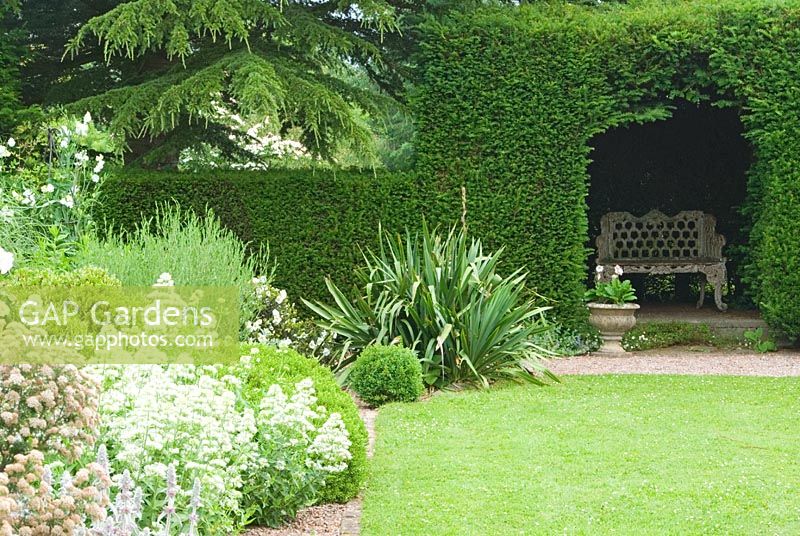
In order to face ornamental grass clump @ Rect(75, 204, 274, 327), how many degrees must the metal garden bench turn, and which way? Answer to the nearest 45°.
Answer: approximately 45° to its right

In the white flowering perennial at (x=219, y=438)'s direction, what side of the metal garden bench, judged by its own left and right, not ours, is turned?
front

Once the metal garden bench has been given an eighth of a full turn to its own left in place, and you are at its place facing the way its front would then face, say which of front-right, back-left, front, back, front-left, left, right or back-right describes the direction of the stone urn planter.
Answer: front-right

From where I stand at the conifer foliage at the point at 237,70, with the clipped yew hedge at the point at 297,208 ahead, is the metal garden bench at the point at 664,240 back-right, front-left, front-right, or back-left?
front-left

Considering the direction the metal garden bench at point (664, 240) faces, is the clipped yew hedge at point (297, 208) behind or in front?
in front

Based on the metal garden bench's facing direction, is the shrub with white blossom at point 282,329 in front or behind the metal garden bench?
in front

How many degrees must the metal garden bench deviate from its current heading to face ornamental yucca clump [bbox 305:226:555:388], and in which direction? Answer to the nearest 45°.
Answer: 0° — it already faces it

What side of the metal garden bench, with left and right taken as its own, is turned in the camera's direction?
front

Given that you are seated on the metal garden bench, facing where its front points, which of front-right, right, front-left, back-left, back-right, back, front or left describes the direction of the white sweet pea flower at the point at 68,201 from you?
front-right
